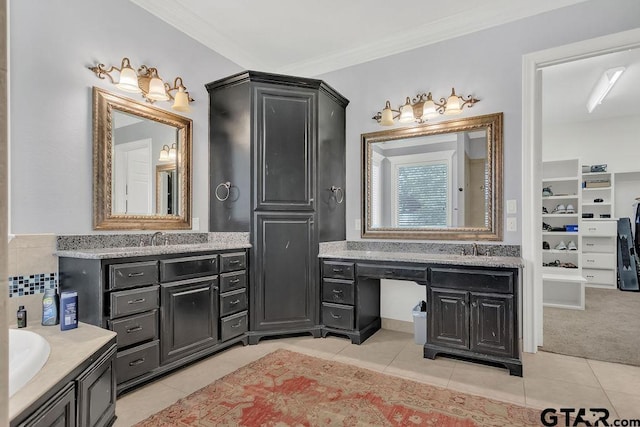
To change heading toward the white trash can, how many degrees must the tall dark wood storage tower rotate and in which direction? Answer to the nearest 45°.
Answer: approximately 90° to its left

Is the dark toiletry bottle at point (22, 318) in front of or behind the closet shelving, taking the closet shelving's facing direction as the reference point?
in front

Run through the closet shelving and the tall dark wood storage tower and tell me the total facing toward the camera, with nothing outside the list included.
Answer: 2

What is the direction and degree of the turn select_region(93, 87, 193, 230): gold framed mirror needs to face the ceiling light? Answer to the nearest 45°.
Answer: approximately 45° to its left

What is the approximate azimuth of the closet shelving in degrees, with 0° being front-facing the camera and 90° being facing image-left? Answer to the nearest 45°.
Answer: approximately 0°

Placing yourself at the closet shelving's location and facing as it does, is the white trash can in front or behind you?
in front

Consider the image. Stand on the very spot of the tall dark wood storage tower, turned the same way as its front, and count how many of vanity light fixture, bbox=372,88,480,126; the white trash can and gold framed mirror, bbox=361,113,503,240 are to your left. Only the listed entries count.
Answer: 3
